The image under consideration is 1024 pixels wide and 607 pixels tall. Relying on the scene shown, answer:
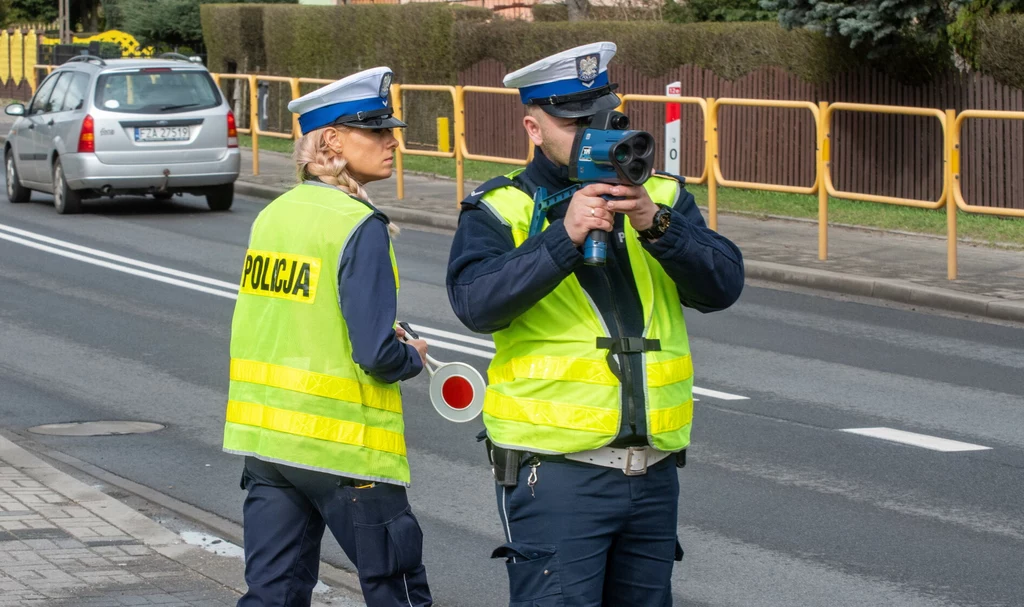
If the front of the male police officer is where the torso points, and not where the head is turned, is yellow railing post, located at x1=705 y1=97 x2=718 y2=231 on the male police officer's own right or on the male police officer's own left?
on the male police officer's own left

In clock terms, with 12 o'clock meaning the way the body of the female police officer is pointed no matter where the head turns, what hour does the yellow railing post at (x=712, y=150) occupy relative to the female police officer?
The yellow railing post is roughly at 11 o'clock from the female police officer.

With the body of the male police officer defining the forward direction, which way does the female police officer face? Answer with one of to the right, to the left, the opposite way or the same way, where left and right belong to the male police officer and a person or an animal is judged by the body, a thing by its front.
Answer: to the left

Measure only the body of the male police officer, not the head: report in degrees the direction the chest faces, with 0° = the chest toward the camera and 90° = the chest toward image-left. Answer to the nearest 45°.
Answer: approximately 315°

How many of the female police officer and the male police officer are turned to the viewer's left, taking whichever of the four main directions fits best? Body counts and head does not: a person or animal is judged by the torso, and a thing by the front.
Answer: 0

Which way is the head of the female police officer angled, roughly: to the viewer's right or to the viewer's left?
to the viewer's right

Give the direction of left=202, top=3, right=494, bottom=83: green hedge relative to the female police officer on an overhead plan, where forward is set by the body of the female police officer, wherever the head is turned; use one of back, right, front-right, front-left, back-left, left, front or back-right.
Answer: front-left

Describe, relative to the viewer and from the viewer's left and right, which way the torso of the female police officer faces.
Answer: facing away from the viewer and to the right of the viewer

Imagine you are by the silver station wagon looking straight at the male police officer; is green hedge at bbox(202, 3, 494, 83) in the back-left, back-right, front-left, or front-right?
back-left

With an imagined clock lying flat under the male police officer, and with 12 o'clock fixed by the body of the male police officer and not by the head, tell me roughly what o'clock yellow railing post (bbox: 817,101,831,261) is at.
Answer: The yellow railing post is roughly at 8 o'clock from the male police officer.

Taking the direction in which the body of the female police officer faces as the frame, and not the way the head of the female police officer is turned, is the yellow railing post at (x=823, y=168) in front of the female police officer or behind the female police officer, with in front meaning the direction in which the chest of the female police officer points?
in front
